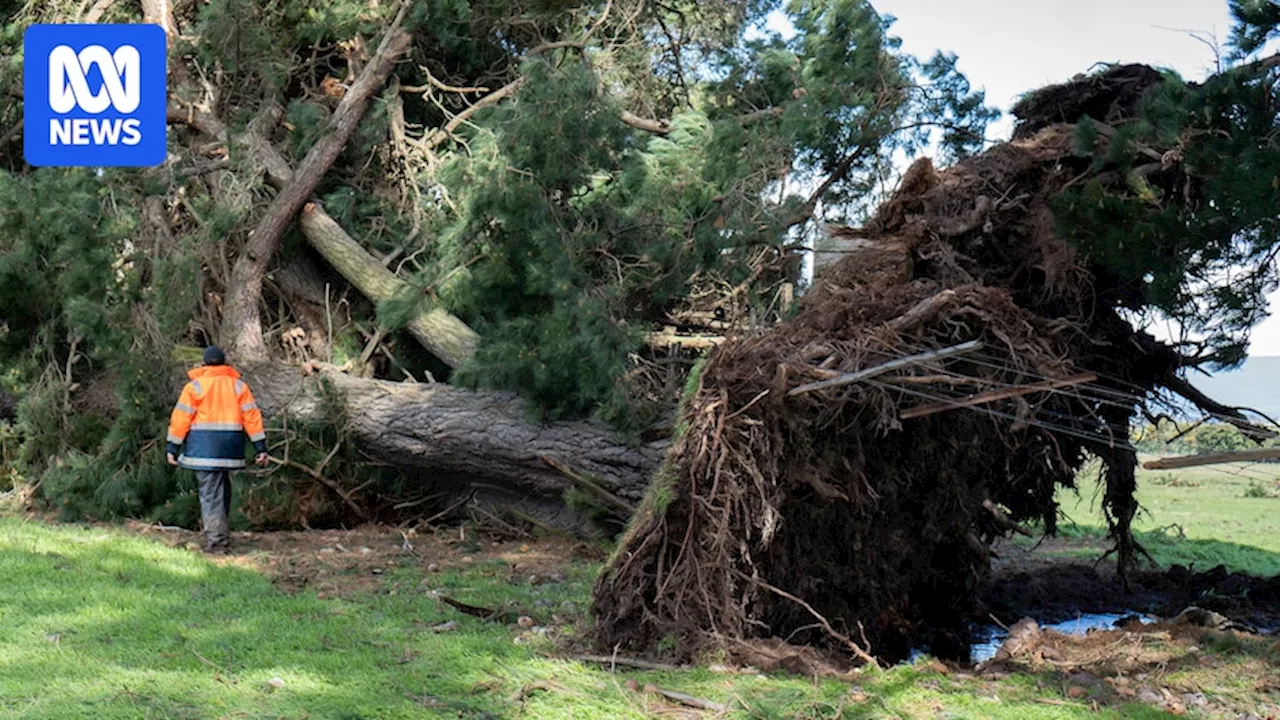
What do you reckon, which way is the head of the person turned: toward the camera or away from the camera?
away from the camera

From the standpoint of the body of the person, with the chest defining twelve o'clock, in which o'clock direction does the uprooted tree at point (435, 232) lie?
The uprooted tree is roughly at 2 o'clock from the person.

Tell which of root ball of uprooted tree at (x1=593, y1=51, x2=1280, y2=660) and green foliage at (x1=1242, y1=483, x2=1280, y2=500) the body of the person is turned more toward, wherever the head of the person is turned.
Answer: the green foliage

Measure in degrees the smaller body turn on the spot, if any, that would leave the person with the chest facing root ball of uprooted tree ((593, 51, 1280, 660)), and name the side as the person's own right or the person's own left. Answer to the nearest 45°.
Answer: approximately 135° to the person's own right

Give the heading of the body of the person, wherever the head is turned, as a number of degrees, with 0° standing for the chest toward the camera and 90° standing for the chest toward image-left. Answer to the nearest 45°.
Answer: approximately 180°
